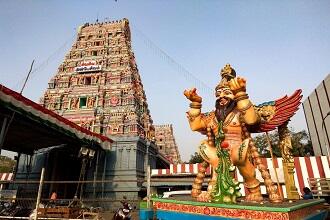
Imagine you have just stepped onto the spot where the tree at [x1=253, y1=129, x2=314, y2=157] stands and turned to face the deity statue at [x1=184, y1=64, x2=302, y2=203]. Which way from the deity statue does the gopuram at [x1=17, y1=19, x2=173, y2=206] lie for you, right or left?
right

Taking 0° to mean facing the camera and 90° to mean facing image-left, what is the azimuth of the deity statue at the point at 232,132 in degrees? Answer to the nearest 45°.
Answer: approximately 45°

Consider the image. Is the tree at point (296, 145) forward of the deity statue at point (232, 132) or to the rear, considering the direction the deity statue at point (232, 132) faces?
to the rear

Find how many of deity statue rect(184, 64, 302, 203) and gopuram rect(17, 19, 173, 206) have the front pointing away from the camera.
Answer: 0

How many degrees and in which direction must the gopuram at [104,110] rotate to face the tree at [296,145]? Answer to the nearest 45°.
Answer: approximately 135° to its left

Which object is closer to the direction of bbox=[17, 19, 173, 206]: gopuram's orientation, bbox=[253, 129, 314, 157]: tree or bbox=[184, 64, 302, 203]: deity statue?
the deity statue

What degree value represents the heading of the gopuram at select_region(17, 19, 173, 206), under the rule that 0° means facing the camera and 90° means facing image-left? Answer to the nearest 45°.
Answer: approximately 45°

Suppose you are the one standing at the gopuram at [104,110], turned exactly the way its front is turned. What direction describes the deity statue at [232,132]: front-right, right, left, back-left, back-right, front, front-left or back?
front-left
